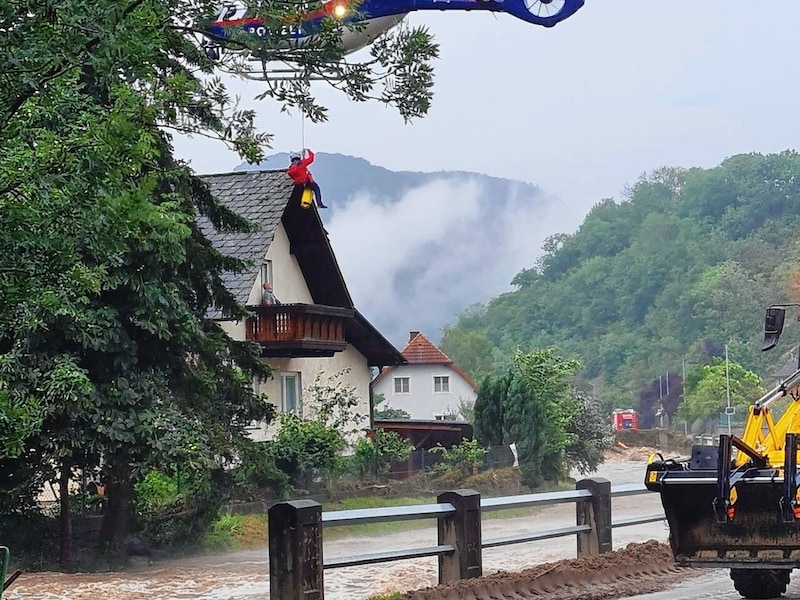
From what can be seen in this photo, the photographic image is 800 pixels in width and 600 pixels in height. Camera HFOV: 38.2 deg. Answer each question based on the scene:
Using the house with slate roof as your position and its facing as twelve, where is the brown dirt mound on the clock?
The brown dirt mound is roughly at 1 o'clock from the house with slate roof.

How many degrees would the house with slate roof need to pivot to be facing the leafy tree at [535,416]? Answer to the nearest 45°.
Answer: approximately 45° to its left

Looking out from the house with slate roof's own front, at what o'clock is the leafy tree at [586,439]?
The leafy tree is roughly at 10 o'clock from the house with slate roof.

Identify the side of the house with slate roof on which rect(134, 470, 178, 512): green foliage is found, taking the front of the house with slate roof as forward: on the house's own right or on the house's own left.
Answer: on the house's own right

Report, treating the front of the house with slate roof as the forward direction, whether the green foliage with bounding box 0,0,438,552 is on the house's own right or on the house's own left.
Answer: on the house's own right

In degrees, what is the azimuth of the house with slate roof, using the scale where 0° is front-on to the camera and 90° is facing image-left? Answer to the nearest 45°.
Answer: approximately 315°

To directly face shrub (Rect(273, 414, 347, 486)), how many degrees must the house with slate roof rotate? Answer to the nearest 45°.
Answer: approximately 45° to its right

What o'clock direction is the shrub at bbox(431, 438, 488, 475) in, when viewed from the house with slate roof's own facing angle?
The shrub is roughly at 11 o'clock from the house with slate roof.

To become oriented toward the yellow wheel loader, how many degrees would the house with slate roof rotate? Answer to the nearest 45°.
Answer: approximately 45° to its right
